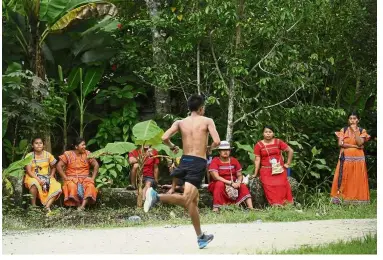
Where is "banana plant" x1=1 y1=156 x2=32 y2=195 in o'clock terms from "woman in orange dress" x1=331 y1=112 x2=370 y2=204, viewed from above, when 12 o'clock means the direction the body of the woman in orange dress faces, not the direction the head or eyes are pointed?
The banana plant is roughly at 2 o'clock from the woman in orange dress.

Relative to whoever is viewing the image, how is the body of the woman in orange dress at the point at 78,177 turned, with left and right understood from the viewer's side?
facing the viewer

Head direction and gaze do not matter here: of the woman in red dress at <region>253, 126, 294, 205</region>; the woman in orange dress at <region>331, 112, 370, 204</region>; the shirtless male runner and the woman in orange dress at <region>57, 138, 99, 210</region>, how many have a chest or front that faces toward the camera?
3

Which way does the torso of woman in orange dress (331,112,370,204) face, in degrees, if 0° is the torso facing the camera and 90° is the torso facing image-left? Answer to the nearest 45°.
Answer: approximately 0°

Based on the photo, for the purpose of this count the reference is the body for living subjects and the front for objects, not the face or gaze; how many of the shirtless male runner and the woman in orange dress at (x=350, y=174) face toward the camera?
1

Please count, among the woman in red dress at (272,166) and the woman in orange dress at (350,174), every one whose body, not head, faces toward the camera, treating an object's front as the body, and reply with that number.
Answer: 2

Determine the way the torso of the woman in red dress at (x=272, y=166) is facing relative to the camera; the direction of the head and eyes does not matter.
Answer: toward the camera
